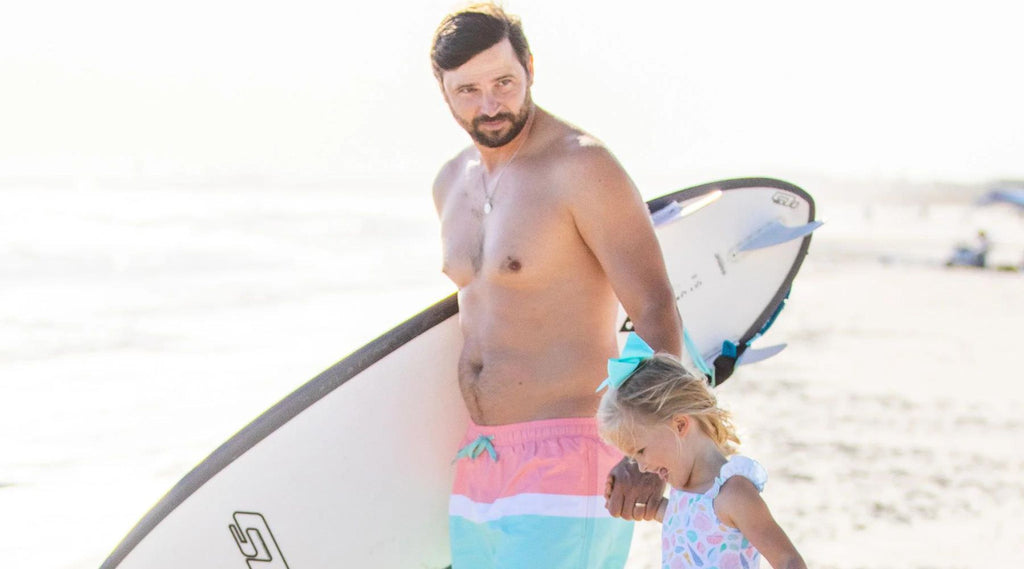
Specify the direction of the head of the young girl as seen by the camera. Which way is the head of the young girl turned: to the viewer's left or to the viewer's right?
to the viewer's left

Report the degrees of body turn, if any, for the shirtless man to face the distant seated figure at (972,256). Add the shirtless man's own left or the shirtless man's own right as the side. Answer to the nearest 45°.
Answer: approximately 180°

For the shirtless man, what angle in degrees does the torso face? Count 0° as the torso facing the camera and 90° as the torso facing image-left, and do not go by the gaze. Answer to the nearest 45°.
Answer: approximately 45°
